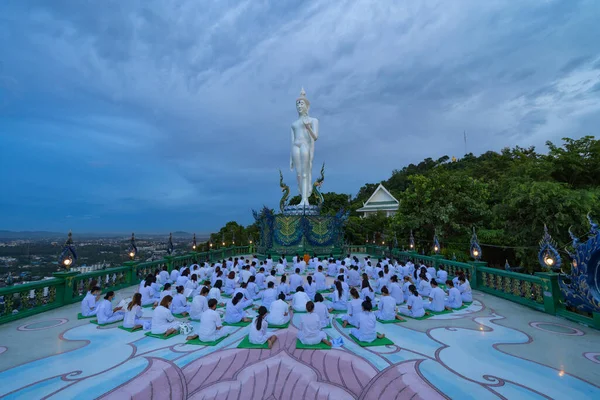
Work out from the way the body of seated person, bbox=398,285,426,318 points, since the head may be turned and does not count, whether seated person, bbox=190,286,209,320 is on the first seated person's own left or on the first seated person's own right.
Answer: on the first seated person's own left

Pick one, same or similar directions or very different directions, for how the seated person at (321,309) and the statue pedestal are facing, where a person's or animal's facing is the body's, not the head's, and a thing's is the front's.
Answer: very different directions

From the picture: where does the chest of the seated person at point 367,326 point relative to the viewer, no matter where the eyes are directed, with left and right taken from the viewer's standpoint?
facing away from the viewer

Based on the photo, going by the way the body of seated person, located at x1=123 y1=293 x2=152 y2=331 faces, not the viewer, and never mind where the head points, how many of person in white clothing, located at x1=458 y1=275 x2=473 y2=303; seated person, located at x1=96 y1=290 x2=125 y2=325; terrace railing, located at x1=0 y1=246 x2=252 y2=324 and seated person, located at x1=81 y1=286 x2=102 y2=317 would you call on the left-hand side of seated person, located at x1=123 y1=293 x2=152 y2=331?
3

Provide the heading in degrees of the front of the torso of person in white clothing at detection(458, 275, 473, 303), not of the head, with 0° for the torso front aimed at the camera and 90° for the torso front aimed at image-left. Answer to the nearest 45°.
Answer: approximately 135°

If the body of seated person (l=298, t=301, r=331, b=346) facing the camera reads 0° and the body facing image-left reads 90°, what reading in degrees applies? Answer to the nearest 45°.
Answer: approximately 180°

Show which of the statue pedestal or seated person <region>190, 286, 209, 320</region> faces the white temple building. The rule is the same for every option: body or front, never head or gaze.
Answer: the seated person

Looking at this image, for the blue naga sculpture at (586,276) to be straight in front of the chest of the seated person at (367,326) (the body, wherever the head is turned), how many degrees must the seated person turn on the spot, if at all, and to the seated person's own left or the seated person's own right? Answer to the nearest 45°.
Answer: approximately 90° to the seated person's own right

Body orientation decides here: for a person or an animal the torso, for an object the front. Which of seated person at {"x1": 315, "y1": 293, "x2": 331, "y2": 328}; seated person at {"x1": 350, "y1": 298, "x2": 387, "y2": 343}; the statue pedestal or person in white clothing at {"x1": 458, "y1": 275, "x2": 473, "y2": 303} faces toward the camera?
the statue pedestal

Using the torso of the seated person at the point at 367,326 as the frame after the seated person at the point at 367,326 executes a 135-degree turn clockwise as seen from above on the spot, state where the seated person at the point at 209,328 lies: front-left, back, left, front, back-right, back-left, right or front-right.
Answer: back-right

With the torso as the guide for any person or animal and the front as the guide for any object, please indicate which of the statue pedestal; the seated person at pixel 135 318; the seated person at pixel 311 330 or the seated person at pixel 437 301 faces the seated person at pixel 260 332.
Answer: the statue pedestal

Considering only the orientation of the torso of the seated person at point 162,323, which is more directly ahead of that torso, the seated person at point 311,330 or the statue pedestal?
the statue pedestal
